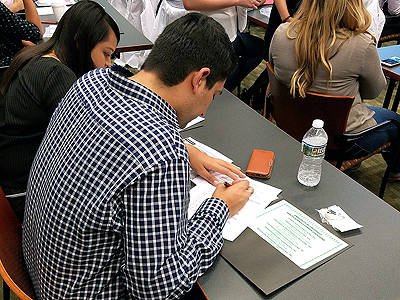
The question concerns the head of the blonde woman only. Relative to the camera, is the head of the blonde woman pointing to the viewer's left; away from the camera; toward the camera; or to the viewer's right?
away from the camera

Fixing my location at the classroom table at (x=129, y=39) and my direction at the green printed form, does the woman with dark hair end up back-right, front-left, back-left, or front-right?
front-right

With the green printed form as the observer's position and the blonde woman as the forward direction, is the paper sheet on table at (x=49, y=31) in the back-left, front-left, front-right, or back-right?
front-left

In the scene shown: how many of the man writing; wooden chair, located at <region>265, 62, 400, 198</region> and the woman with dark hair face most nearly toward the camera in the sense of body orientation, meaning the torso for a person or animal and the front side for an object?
0

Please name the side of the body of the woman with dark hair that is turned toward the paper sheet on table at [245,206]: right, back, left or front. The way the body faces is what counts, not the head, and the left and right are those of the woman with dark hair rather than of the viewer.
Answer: right

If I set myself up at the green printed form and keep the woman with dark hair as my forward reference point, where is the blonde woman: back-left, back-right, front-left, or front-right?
front-right

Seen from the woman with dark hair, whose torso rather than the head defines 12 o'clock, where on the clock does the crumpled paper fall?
The crumpled paper is roughly at 3 o'clock from the woman with dark hair.

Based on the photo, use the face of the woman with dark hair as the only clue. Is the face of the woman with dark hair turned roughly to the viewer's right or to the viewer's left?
to the viewer's right

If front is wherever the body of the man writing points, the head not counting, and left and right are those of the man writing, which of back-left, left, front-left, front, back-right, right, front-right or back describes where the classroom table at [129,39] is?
front-left

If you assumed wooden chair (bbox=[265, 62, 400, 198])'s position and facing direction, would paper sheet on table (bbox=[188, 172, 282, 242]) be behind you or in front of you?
behind

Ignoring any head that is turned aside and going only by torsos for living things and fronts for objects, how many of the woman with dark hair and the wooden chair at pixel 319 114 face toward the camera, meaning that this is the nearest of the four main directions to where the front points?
0

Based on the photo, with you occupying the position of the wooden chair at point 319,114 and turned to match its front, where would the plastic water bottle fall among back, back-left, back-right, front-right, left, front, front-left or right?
back-right
